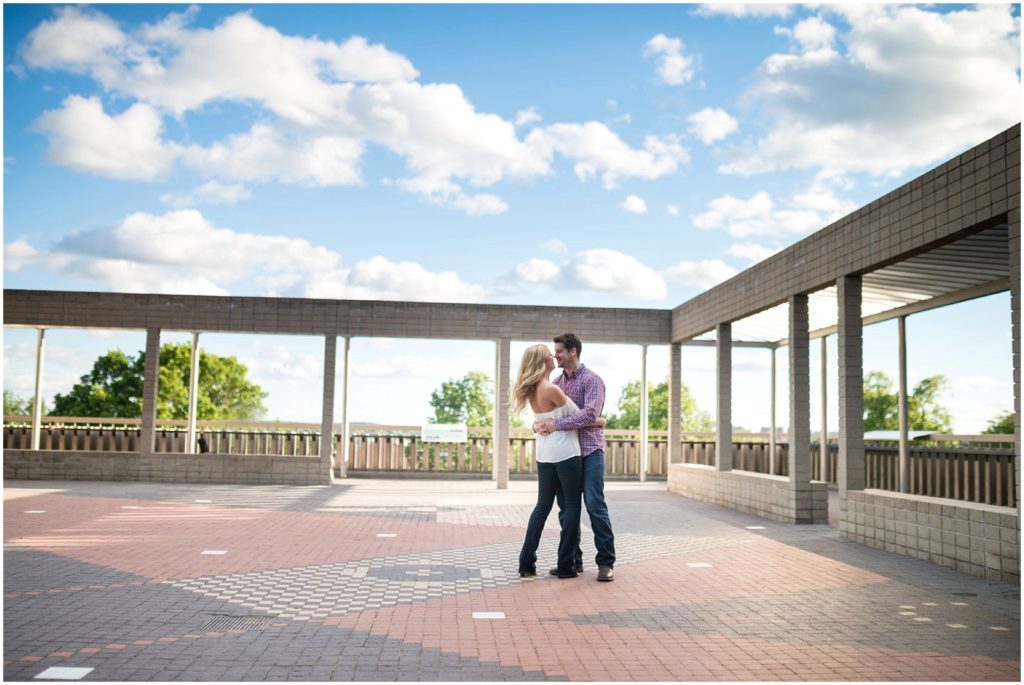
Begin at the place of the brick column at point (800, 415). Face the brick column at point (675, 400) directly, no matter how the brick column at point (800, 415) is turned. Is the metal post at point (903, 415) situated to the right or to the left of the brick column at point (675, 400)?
right

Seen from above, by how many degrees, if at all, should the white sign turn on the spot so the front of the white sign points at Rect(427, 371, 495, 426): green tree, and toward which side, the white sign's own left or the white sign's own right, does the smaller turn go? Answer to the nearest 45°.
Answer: approximately 180°

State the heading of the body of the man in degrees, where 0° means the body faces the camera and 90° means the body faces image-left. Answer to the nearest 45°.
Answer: approximately 45°

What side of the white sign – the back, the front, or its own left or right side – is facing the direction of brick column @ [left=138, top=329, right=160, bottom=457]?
right

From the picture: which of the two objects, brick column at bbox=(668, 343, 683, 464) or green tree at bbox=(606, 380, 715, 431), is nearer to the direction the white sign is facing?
the brick column

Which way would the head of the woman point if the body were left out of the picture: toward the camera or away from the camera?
away from the camera

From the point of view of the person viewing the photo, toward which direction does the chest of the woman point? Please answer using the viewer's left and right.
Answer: facing away from the viewer and to the right of the viewer

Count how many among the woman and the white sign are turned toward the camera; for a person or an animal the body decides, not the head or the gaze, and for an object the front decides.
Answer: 1

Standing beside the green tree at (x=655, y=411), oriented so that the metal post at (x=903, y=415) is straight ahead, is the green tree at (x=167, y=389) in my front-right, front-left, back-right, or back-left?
front-right

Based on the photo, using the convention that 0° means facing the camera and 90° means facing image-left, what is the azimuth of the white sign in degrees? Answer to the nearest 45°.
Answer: approximately 0°

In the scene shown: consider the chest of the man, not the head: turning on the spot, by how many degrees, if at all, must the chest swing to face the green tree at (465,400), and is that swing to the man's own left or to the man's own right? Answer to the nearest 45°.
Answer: approximately 135° to the man's own right

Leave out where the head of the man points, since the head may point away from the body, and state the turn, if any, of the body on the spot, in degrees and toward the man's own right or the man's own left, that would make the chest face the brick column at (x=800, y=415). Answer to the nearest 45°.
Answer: approximately 180°

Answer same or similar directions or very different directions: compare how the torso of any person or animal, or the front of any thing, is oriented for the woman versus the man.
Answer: very different directions

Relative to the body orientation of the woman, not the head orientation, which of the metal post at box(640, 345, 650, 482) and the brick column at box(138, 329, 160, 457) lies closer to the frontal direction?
the metal post
